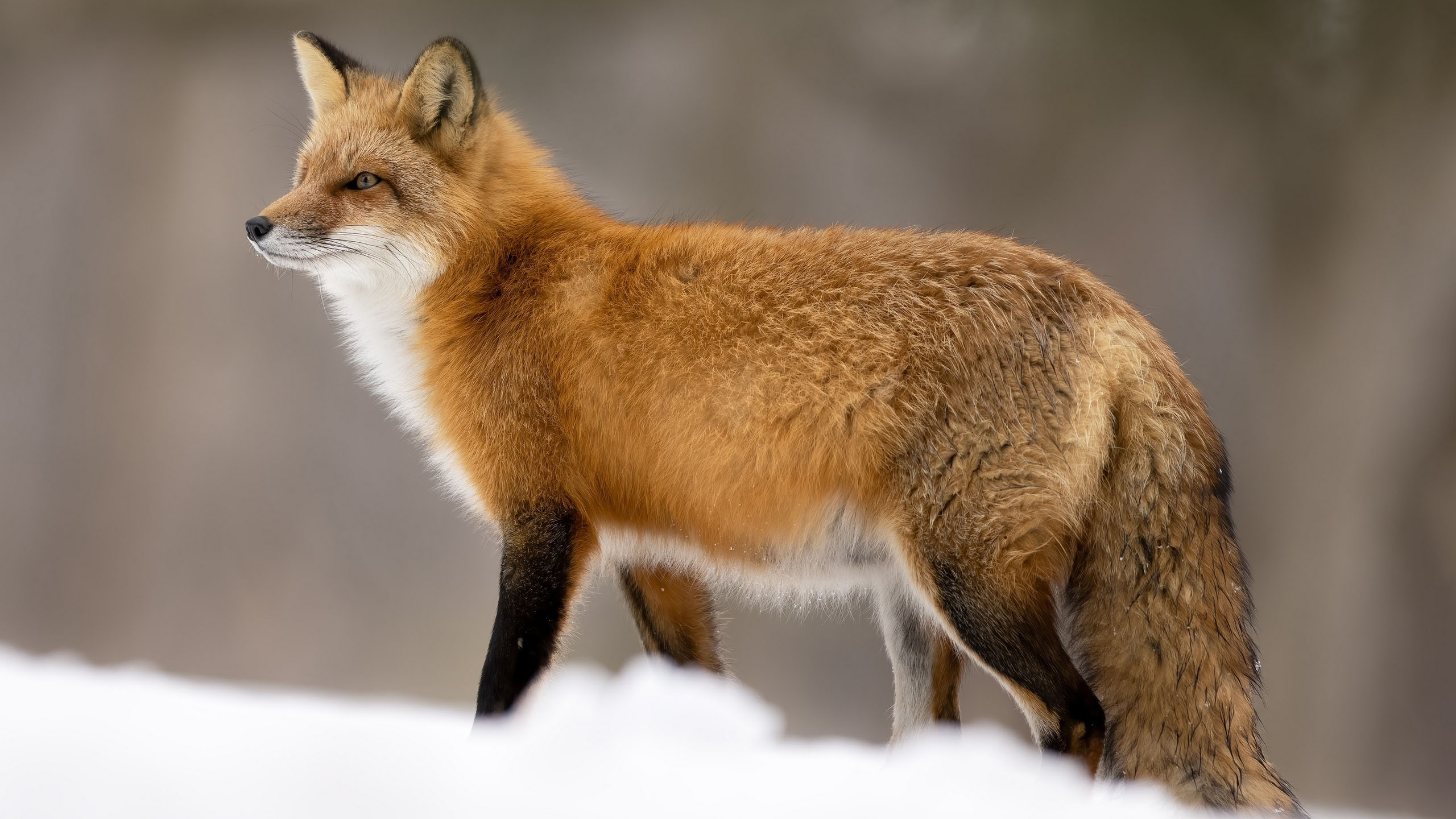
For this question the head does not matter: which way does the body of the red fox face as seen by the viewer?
to the viewer's left
